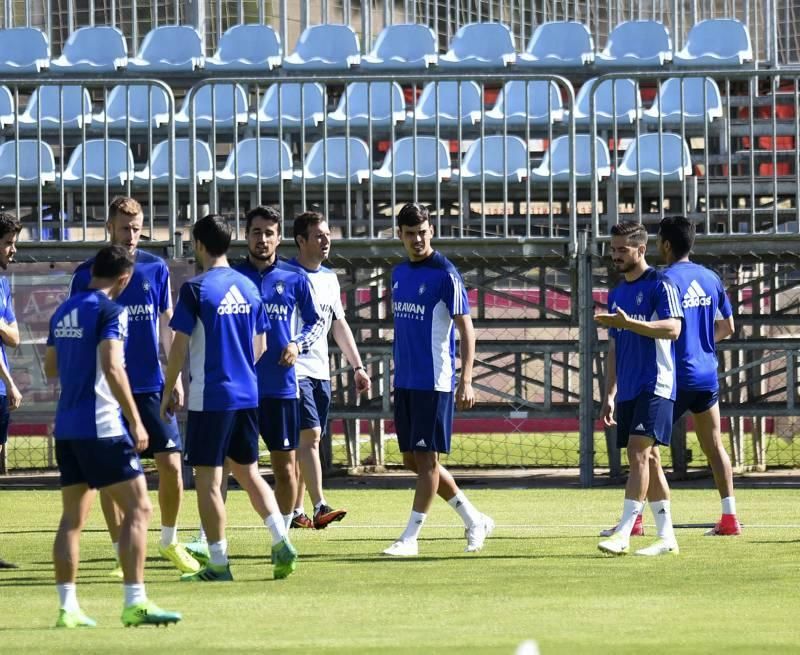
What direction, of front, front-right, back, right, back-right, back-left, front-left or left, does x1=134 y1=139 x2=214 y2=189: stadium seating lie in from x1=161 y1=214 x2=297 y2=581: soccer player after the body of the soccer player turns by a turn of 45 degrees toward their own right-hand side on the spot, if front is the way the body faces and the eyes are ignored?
front

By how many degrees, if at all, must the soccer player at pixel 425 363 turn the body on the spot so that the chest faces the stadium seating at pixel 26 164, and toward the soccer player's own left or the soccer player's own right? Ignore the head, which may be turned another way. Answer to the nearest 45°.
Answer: approximately 90° to the soccer player's own right

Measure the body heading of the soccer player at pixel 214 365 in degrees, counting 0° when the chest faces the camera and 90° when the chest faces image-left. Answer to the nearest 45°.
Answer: approximately 135°

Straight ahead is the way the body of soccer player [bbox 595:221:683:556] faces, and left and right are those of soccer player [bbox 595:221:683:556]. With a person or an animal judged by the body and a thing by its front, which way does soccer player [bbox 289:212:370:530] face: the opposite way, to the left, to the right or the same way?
to the left

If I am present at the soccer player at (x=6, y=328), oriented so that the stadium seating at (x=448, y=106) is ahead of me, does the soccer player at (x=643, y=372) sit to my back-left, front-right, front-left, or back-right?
front-right

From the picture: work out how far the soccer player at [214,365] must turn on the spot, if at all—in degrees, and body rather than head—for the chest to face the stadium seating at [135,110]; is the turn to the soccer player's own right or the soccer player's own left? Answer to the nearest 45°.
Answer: approximately 45° to the soccer player's own right

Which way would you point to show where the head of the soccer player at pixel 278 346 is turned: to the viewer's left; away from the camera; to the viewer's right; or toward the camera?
toward the camera

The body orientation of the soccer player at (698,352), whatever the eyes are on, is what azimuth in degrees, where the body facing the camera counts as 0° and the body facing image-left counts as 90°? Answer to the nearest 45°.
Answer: approximately 135°

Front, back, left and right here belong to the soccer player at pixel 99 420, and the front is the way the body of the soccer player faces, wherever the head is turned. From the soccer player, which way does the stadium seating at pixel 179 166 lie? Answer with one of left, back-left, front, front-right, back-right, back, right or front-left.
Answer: front-left

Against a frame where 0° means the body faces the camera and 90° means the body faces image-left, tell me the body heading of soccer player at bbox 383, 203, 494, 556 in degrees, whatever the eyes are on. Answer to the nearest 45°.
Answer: approximately 45°

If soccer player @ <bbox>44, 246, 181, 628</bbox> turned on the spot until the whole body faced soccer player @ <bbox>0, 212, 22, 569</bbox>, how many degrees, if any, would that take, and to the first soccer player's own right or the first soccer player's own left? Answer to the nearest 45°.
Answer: approximately 45° to the first soccer player's own left

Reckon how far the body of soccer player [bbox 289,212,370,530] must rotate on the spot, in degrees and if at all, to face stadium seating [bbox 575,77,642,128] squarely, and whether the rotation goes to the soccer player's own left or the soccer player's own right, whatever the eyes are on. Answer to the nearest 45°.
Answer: approximately 90° to the soccer player's own left

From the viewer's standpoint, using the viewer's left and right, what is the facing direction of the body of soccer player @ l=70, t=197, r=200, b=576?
facing the viewer and to the right of the viewer
